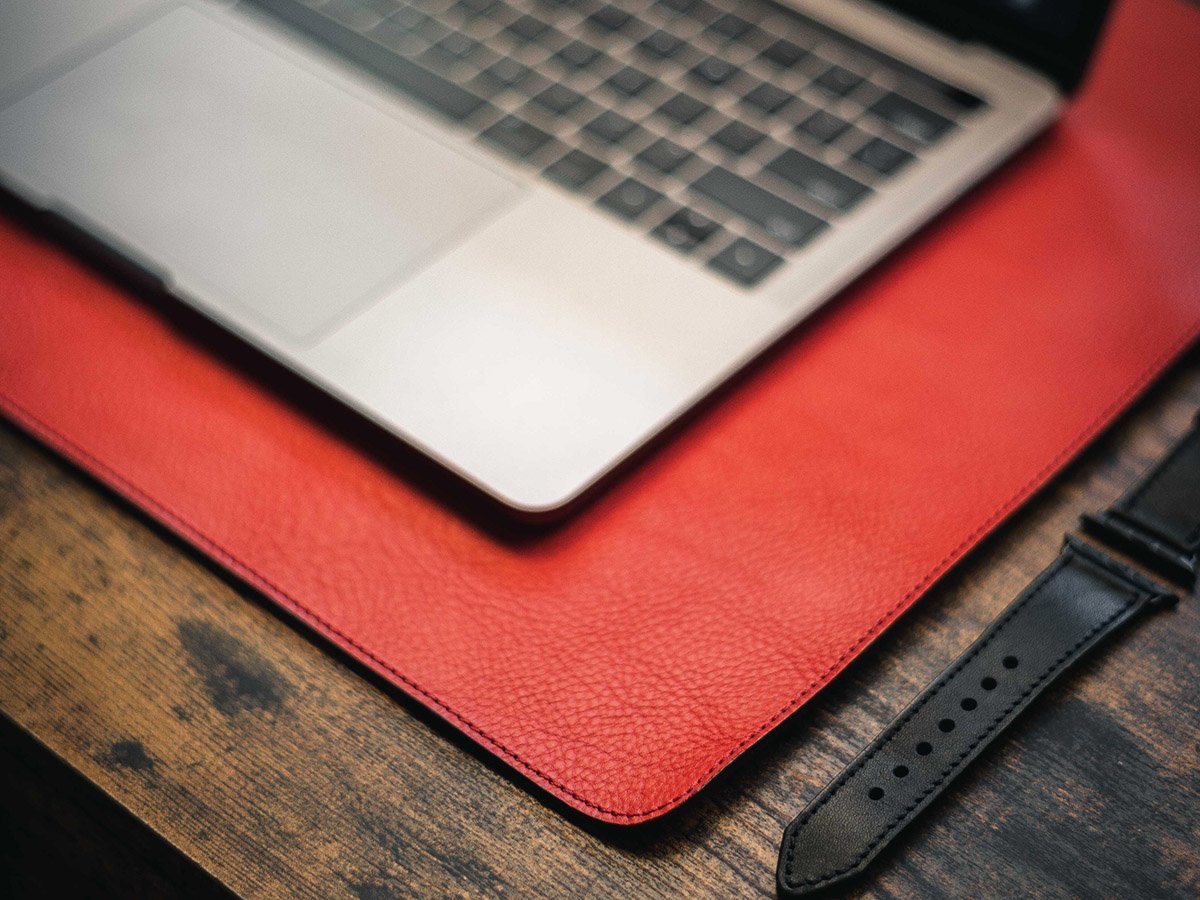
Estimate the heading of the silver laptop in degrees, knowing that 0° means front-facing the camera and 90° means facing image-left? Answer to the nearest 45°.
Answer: approximately 45°
